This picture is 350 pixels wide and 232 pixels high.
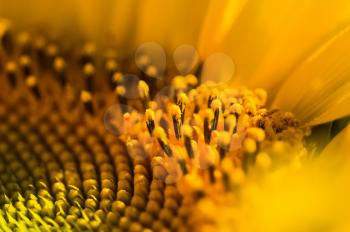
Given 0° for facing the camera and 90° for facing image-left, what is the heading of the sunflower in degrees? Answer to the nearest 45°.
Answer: approximately 0°
